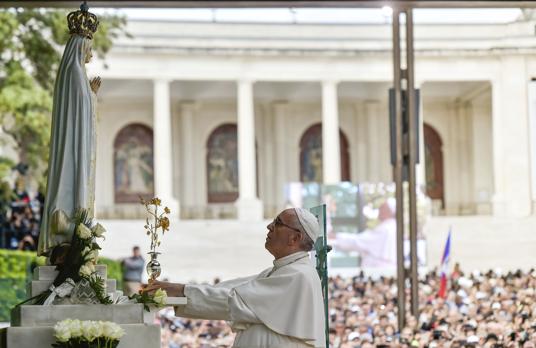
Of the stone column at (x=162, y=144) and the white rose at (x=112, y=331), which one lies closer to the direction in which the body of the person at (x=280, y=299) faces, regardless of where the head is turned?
the white rose

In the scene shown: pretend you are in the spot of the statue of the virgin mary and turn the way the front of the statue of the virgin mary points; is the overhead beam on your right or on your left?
on your left

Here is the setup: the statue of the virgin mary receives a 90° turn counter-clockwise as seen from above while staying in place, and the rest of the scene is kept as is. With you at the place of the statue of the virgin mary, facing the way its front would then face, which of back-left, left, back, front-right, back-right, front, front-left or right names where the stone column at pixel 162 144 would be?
front

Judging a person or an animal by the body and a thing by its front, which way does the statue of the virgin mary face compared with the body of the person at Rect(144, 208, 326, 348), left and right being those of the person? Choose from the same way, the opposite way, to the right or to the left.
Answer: the opposite way

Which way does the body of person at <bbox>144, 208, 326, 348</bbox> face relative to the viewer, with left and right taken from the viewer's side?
facing to the left of the viewer

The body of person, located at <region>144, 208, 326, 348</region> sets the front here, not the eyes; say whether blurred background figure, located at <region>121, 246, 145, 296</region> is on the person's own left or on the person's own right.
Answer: on the person's own right

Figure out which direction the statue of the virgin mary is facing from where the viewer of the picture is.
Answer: facing to the right of the viewer

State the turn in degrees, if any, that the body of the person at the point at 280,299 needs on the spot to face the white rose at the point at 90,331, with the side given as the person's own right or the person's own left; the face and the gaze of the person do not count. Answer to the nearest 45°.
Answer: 0° — they already face it

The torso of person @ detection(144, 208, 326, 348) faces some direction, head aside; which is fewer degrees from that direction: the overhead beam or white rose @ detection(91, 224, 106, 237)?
the white rose
